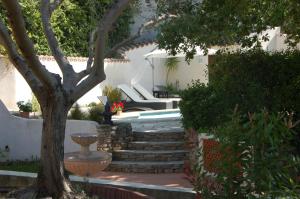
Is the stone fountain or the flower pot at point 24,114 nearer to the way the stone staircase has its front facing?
the stone fountain

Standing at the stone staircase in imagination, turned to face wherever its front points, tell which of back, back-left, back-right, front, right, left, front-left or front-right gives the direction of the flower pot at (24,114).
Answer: back-right

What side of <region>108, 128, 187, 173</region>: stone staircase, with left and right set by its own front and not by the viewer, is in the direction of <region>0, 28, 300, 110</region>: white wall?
back

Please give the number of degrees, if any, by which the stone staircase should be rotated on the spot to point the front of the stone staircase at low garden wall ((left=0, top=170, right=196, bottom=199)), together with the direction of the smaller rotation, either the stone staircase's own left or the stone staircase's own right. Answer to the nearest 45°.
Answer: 0° — it already faces it

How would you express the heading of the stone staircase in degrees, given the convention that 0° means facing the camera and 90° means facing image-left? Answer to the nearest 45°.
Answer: approximately 0°

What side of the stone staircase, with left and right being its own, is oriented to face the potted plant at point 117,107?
back
